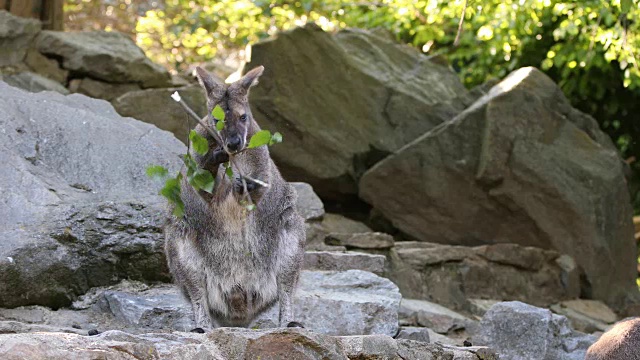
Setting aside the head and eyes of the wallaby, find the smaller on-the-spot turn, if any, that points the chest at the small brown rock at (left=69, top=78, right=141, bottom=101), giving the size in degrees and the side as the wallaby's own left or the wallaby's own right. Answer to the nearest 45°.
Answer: approximately 180°

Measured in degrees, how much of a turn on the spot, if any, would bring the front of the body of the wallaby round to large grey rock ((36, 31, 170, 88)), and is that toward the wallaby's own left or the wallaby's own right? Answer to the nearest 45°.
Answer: approximately 180°

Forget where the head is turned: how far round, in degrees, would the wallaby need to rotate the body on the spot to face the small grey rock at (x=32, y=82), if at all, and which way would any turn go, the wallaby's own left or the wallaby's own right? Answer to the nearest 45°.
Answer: approximately 135° to the wallaby's own right

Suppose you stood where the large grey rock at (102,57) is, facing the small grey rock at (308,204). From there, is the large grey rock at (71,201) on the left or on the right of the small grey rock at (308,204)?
right

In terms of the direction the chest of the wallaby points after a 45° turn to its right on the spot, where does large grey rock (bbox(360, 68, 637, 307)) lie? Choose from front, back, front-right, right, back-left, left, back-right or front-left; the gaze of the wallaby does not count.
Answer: back

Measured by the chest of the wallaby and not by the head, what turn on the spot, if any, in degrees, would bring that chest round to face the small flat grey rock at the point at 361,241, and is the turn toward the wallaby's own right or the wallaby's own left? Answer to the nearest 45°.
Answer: approximately 135° to the wallaby's own left

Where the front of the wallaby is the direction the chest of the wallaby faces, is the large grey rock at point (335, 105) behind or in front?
behind

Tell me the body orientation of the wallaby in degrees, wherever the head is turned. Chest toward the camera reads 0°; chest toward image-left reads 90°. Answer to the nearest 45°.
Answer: approximately 0°

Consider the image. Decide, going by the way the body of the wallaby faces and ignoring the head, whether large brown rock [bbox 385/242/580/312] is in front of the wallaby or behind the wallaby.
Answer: behind

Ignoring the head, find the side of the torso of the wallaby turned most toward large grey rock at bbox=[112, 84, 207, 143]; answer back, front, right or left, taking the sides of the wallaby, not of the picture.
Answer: back
